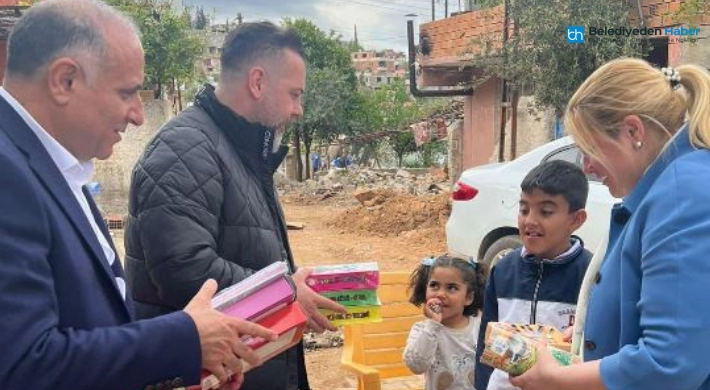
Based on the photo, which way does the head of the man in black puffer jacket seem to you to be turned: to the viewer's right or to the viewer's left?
to the viewer's right

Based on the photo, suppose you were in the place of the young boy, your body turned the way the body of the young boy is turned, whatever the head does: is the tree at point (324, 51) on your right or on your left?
on your right

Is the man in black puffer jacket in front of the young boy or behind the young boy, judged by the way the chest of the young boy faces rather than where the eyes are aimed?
in front

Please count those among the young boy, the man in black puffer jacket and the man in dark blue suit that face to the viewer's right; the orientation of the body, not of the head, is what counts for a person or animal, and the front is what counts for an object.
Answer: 2

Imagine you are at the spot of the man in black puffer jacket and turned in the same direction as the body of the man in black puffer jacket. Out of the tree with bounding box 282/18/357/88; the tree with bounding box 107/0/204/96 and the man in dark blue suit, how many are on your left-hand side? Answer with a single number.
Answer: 2

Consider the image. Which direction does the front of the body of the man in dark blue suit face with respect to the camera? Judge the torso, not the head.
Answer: to the viewer's right

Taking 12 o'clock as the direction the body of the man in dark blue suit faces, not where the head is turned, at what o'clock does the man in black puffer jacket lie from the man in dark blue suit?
The man in black puffer jacket is roughly at 10 o'clock from the man in dark blue suit.

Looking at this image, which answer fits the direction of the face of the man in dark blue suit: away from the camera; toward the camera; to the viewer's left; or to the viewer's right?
to the viewer's right

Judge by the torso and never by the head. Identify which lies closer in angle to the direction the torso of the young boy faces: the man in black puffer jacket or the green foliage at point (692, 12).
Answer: the man in black puffer jacket

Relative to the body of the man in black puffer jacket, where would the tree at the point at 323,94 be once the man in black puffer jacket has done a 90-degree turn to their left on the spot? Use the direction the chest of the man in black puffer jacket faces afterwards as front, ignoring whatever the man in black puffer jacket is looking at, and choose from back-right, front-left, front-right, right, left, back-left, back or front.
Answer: front

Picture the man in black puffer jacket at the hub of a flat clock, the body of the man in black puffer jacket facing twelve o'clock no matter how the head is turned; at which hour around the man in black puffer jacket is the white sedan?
The white sedan is roughly at 10 o'clock from the man in black puffer jacket.

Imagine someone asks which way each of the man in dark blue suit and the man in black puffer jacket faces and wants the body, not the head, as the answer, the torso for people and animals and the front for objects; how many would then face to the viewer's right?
2

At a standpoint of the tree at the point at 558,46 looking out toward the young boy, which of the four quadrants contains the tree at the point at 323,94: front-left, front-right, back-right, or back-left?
back-right

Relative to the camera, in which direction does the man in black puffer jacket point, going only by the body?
to the viewer's right
